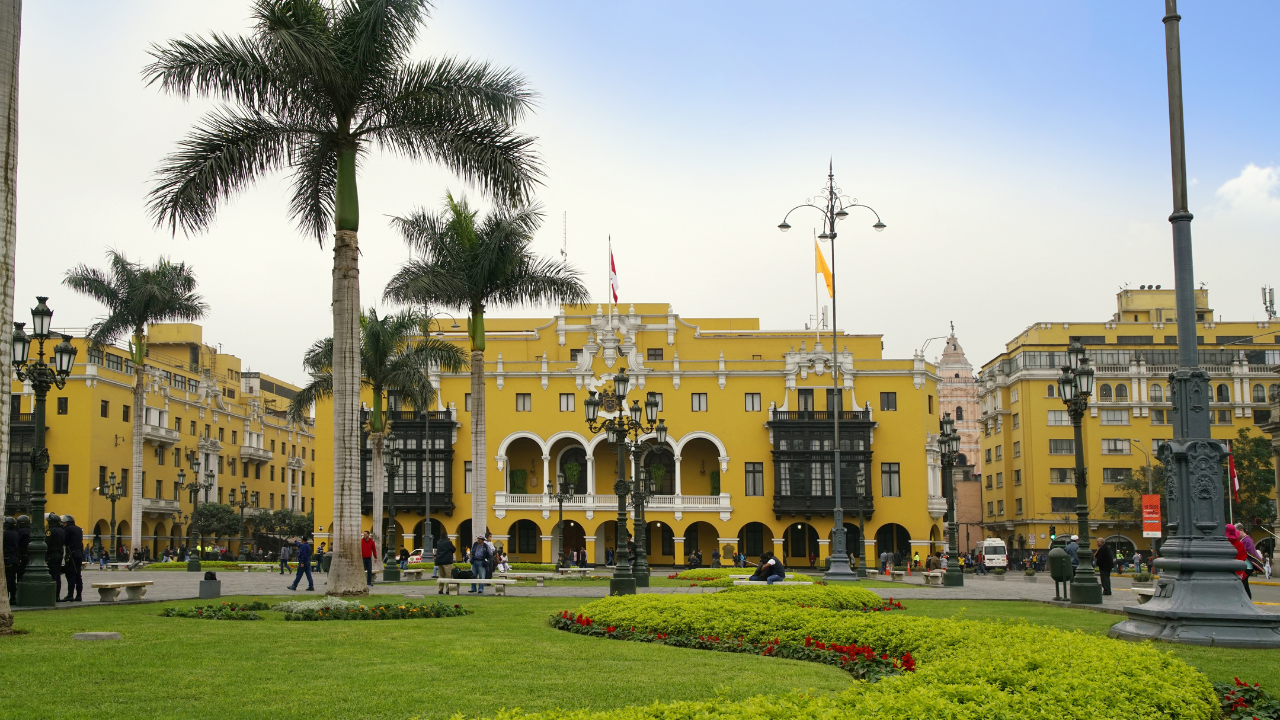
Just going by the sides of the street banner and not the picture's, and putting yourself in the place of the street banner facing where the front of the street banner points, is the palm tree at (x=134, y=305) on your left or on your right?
on your right

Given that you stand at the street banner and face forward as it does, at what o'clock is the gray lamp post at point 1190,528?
The gray lamp post is roughly at 12 o'clock from the street banner.

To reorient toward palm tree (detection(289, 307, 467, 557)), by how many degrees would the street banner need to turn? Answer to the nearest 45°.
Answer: approximately 90° to its right

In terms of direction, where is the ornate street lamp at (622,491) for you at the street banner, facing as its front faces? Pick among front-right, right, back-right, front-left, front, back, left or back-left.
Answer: front-right

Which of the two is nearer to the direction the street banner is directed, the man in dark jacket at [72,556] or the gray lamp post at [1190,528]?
the gray lamp post

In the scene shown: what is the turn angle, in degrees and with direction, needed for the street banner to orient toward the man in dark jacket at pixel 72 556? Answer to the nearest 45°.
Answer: approximately 45° to its right

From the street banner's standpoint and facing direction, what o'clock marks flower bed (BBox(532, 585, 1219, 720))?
The flower bed is roughly at 12 o'clock from the street banner.

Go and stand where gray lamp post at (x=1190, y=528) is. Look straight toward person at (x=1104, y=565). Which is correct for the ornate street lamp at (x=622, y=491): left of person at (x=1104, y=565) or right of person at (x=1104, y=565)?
left

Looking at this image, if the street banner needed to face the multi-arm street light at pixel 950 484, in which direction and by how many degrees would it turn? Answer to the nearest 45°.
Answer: approximately 45° to its right

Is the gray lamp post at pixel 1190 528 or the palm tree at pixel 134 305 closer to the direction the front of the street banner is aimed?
the gray lamp post

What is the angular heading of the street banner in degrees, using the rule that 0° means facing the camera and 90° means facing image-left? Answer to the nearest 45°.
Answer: approximately 0°

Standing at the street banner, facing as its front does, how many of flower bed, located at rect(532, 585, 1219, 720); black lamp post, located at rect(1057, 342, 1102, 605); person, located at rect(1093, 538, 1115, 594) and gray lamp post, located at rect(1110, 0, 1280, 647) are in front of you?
4

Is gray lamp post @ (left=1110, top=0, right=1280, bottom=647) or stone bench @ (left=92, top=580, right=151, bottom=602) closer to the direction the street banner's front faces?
the gray lamp post

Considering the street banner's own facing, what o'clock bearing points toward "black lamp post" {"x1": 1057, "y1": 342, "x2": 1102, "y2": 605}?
The black lamp post is roughly at 12 o'clock from the street banner.

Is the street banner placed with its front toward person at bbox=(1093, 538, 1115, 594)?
yes
